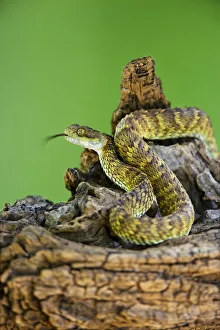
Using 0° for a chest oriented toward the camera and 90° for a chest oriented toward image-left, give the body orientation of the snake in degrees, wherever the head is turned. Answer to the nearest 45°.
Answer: approximately 90°
